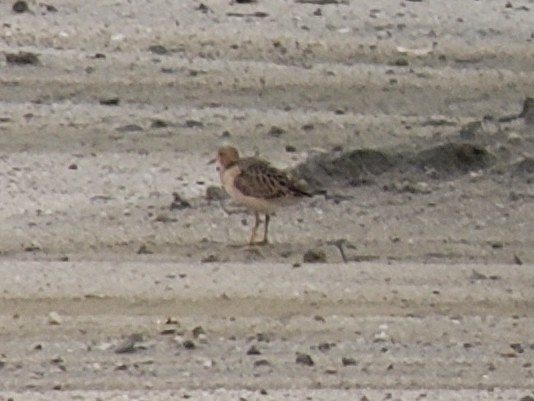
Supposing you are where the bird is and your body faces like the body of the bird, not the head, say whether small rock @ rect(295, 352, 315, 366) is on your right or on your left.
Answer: on your left

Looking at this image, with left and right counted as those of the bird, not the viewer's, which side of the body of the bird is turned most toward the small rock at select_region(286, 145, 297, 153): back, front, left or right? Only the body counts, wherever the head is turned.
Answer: right

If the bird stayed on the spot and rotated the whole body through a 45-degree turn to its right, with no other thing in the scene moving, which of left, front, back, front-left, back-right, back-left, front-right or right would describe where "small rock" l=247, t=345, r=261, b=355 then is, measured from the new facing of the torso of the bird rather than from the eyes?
back-left

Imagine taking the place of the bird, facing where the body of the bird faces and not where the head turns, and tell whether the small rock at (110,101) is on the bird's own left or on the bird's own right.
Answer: on the bird's own right

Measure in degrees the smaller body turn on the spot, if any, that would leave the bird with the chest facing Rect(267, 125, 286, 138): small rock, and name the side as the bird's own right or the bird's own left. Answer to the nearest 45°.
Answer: approximately 90° to the bird's own right

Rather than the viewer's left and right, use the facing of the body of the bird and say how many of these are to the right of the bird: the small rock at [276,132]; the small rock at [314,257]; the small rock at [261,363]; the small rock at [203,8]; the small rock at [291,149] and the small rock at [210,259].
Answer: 3

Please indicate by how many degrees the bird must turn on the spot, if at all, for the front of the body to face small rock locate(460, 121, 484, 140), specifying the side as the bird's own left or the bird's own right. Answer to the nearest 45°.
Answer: approximately 135° to the bird's own right

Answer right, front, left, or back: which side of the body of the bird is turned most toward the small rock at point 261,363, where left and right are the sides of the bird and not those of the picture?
left

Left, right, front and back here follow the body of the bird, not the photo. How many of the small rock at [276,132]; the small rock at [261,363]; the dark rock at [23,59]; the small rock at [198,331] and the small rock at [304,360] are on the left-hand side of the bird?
3

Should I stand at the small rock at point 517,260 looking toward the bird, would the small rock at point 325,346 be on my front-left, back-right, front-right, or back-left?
front-left

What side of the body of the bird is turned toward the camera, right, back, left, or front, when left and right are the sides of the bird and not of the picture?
left

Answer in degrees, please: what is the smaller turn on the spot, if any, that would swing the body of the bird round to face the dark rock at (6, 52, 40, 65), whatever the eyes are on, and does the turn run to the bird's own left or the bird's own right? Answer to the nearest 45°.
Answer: approximately 45° to the bird's own right

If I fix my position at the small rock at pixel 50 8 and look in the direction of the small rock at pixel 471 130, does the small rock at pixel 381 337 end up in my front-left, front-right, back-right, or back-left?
front-right

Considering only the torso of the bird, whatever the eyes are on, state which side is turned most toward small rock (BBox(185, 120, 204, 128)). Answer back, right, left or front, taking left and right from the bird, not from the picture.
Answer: right

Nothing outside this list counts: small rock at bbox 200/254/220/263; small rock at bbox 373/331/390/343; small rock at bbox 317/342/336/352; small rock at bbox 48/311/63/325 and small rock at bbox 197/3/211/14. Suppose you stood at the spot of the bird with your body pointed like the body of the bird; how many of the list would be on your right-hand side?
1

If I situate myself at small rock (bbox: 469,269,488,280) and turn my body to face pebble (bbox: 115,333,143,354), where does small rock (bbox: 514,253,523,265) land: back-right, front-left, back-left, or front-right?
back-right
